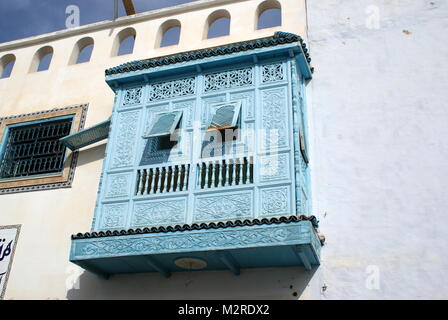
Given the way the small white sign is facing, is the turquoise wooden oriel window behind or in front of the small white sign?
in front

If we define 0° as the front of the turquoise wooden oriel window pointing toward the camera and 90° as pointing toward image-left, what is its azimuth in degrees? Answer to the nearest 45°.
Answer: approximately 0°

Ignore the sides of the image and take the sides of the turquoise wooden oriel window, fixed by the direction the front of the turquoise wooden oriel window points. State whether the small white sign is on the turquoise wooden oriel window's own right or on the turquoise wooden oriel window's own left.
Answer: on the turquoise wooden oriel window's own right

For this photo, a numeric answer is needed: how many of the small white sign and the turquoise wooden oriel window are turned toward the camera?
2

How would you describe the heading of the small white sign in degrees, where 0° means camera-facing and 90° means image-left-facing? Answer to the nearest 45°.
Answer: approximately 0°
